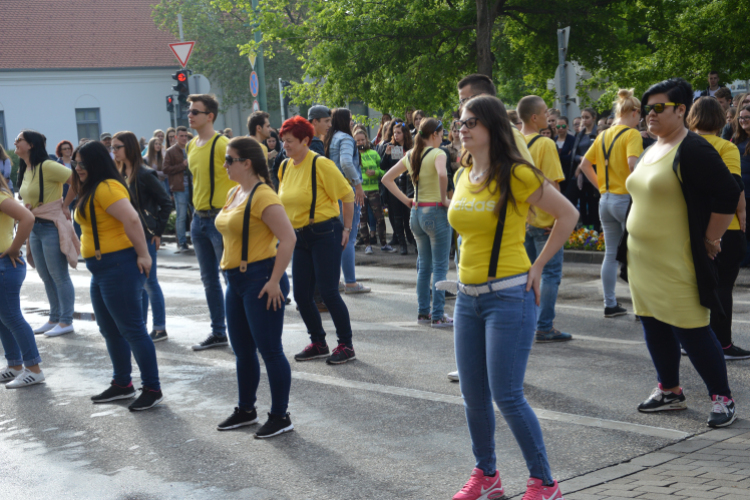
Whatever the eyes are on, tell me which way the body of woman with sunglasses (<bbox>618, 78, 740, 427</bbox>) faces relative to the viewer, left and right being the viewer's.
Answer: facing the viewer and to the left of the viewer

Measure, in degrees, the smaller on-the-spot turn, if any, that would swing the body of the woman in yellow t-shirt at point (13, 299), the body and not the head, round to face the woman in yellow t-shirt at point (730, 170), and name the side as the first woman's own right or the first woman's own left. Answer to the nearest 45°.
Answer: approximately 135° to the first woman's own left

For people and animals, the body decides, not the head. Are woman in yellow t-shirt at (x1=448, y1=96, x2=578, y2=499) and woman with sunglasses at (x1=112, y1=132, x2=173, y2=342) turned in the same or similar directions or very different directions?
same or similar directions

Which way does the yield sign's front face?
toward the camera

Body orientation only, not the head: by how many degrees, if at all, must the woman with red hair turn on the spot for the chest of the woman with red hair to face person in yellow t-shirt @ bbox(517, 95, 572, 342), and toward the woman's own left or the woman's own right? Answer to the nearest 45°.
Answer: approximately 135° to the woman's own left

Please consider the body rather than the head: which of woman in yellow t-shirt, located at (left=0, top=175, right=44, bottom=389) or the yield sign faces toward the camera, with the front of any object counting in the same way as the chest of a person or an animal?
the yield sign

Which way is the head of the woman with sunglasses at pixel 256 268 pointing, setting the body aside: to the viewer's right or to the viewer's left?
to the viewer's left

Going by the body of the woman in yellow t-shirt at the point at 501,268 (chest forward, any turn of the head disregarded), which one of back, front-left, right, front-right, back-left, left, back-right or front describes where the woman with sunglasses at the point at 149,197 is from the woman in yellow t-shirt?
right

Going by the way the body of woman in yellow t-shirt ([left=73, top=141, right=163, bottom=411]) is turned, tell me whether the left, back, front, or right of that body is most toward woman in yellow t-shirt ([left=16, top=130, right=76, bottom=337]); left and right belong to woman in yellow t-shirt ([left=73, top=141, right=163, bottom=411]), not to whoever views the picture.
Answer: right
